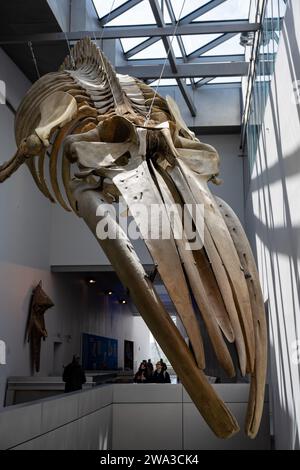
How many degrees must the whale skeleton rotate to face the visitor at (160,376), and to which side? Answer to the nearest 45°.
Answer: approximately 135° to its left

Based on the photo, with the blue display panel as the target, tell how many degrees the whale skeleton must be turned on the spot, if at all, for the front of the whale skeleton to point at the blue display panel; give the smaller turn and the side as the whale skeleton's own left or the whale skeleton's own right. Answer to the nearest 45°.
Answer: approximately 135° to the whale skeleton's own left

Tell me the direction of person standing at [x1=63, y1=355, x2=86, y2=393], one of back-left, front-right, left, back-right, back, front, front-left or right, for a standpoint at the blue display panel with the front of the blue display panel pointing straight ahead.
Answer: front-right

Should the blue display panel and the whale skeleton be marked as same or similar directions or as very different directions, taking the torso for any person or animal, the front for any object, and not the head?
same or similar directions

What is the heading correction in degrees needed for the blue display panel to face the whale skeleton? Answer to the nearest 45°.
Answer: approximately 45° to its right

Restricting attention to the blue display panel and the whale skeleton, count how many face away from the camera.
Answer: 0

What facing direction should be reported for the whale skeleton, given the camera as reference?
facing the viewer and to the right of the viewer
